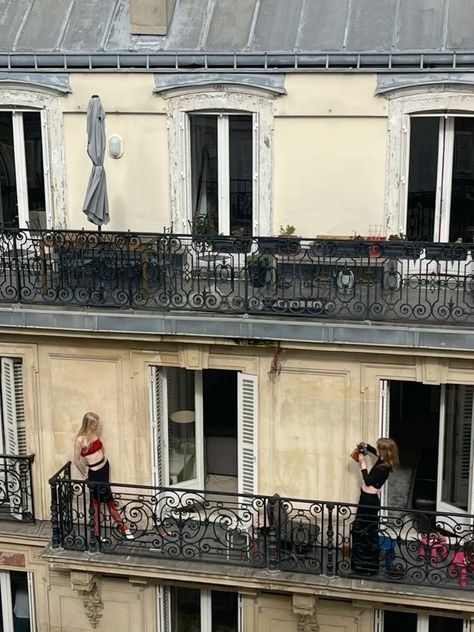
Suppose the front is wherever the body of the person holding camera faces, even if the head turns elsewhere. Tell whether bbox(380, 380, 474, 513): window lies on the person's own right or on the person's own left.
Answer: on the person's own right

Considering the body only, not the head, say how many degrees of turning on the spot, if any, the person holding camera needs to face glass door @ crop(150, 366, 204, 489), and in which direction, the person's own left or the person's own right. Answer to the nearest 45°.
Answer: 0° — they already face it

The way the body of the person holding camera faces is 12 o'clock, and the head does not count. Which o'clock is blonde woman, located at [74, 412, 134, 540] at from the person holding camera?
The blonde woman is roughly at 12 o'clock from the person holding camera.

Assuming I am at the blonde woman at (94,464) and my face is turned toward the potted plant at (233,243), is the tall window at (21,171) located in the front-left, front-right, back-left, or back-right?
back-left

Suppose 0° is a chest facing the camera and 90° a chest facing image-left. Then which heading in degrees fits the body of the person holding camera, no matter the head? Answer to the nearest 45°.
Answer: approximately 90°
